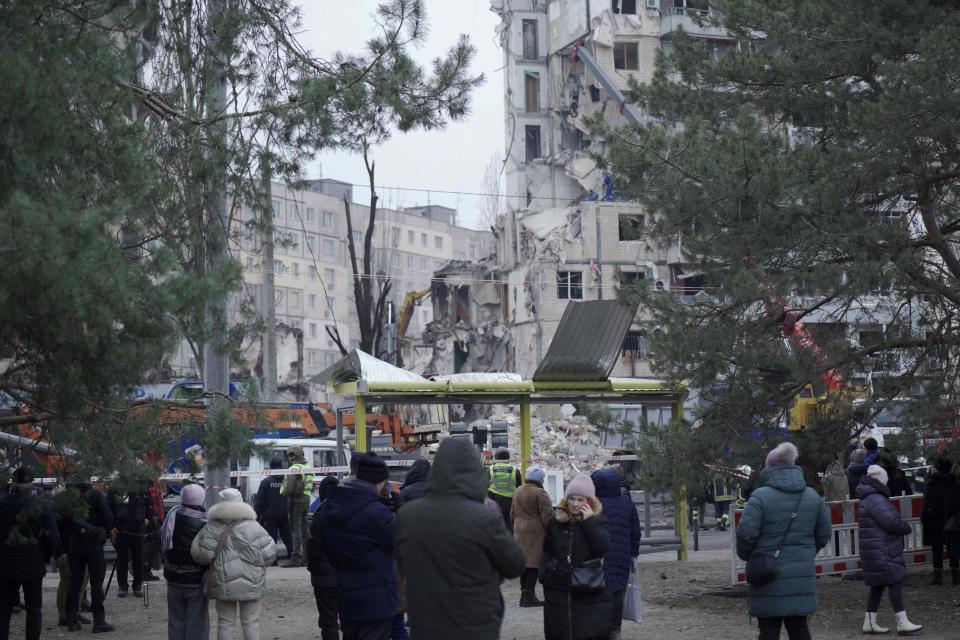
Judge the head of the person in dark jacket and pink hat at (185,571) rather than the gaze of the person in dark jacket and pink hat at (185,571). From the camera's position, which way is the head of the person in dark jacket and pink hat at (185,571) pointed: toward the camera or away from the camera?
away from the camera

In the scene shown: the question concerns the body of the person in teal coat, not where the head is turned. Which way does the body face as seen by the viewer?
away from the camera

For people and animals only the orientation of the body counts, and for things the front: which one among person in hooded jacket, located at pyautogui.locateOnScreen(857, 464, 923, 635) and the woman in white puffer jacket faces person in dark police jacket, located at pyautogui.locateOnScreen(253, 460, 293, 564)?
the woman in white puffer jacket

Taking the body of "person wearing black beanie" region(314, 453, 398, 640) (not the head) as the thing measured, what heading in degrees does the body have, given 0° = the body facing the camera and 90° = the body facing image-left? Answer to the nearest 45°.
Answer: approximately 225°

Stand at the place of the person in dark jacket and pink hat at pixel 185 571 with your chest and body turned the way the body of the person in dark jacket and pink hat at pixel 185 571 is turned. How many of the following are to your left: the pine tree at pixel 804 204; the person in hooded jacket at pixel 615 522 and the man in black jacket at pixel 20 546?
1

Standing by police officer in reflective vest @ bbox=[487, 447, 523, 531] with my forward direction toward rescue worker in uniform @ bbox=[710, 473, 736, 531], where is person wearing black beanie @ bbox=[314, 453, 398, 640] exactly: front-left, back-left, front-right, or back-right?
back-right

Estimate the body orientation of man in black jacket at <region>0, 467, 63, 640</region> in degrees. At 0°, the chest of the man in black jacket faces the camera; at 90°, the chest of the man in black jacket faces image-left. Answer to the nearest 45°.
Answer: approximately 180°

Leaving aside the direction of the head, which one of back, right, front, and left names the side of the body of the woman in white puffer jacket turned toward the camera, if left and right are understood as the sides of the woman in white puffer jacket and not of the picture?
back
